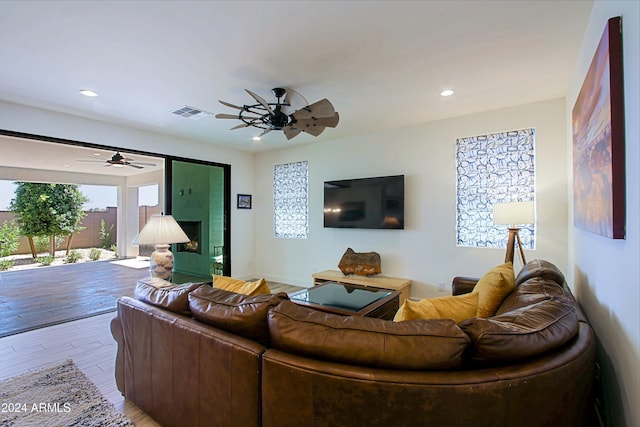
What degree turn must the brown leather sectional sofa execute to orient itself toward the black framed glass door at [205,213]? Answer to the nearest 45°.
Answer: approximately 45° to its left

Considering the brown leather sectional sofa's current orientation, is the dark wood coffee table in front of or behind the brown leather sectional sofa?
in front

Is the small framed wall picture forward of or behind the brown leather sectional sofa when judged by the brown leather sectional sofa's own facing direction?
forward

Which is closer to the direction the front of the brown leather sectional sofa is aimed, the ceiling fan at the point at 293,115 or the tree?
the ceiling fan

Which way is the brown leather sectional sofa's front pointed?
away from the camera

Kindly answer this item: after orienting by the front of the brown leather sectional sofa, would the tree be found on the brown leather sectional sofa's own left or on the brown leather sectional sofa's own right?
on the brown leather sectional sofa's own left

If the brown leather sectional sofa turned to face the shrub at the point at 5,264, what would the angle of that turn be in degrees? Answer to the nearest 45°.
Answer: approximately 45° to its left

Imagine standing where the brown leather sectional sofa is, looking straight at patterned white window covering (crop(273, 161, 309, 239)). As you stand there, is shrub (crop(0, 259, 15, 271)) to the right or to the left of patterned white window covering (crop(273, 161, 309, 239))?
left

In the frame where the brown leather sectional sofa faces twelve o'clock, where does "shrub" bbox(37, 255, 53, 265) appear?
The shrub is roughly at 10 o'clock from the brown leather sectional sofa.

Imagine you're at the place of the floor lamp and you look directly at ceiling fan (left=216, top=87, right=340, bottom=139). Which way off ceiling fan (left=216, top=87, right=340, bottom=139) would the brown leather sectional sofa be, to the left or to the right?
left

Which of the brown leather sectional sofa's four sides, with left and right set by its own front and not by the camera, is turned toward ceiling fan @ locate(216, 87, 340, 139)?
front

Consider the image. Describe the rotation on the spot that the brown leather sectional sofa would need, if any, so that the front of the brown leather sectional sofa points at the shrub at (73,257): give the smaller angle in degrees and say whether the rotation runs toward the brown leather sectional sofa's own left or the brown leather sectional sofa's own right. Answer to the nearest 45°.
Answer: approximately 45° to the brown leather sectional sofa's own left

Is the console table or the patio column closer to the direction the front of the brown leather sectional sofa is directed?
the console table

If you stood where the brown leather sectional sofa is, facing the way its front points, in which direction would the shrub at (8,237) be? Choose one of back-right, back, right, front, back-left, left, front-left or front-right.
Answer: front-left
